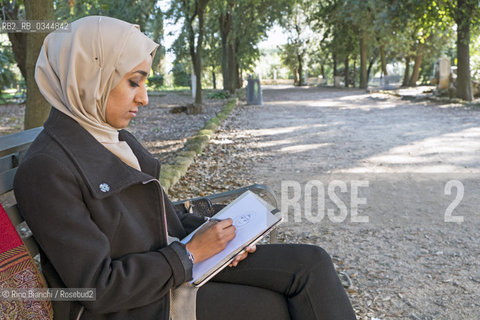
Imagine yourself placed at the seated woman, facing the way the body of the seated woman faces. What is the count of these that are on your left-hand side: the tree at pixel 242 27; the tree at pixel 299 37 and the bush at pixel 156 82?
3

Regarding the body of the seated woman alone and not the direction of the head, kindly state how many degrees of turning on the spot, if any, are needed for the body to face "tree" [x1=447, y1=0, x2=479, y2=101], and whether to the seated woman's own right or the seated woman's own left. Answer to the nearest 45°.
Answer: approximately 45° to the seated woman's own left

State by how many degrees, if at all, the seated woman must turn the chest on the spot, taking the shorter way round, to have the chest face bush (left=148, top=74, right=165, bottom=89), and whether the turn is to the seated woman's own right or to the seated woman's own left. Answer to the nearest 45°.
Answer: approximately 90° to the seated woman's own left

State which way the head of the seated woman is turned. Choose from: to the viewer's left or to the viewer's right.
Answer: to the viewer's right

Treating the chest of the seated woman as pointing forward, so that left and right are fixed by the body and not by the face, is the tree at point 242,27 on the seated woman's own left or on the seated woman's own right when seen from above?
on the seated woman's own left

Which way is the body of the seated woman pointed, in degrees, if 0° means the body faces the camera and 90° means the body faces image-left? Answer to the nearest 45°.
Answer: approximately 270°

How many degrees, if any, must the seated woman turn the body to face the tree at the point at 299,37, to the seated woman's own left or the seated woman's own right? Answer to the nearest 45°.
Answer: approximately 90° to the seated woman's own left
